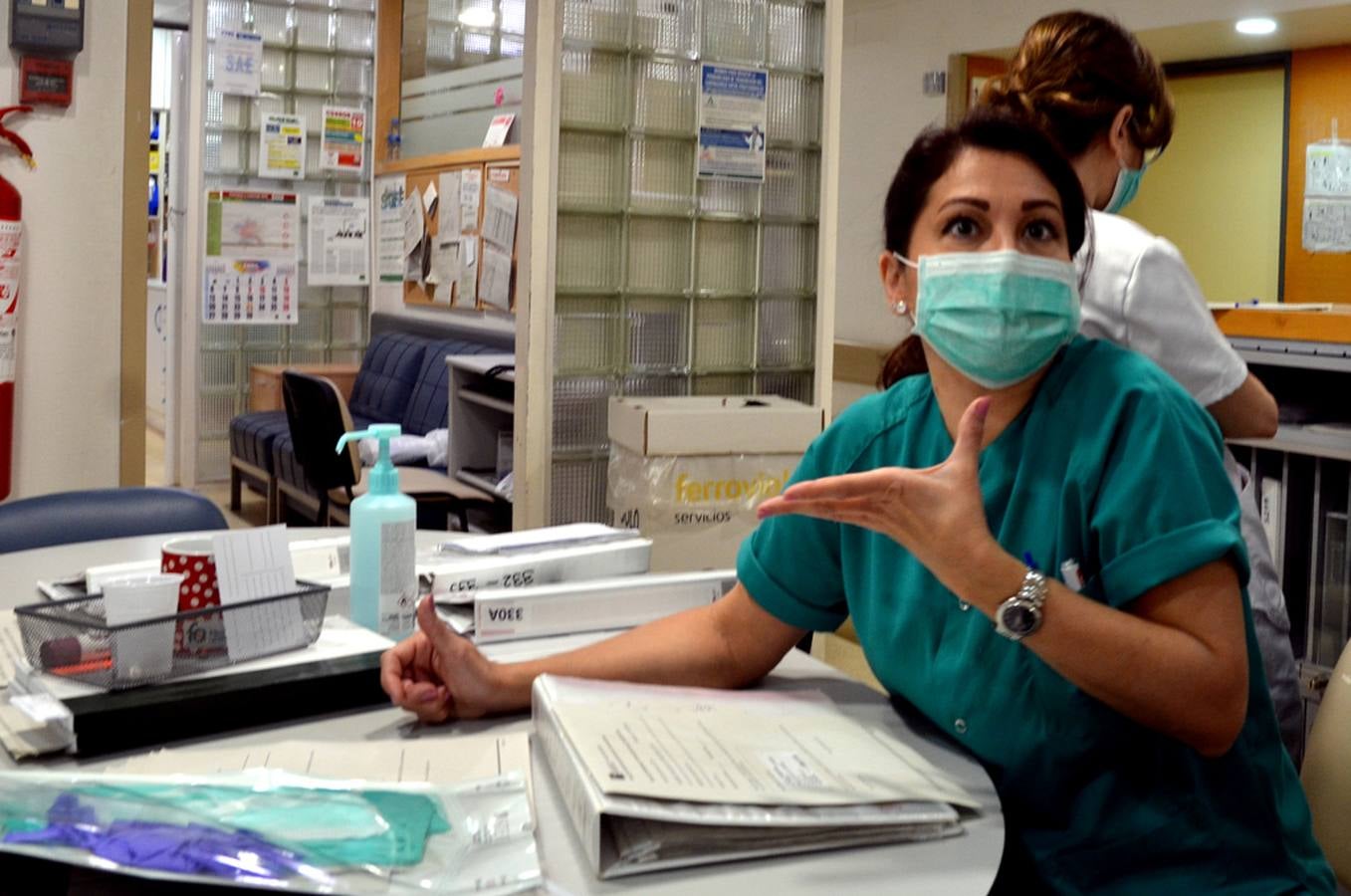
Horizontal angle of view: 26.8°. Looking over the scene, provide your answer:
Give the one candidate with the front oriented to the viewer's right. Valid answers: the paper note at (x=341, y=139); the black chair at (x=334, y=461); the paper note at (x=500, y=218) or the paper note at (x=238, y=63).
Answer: the black chair

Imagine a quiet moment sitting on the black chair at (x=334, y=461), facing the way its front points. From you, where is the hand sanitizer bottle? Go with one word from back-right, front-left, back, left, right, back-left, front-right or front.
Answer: right

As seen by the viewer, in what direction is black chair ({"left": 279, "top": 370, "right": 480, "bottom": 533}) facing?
to the viewer's right

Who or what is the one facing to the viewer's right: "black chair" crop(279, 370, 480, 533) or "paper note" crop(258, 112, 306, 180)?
the black chair

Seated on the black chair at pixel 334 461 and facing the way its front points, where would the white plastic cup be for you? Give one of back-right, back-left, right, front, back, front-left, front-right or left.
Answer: right

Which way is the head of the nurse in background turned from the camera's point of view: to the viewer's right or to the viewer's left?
to the viewer's right

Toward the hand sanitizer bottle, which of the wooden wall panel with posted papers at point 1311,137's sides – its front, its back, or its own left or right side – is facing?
front

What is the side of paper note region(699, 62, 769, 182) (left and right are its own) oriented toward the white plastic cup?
front

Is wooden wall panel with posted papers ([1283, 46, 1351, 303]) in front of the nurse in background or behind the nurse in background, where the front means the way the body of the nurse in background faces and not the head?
in front

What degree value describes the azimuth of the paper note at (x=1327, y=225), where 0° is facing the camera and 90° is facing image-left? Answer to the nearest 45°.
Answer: approximately 0°

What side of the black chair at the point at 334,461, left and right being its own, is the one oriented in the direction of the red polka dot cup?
right
